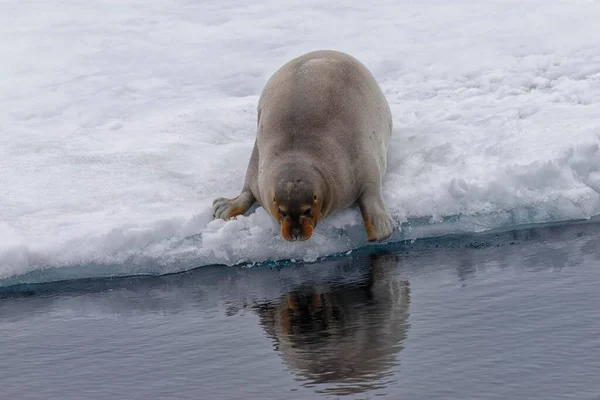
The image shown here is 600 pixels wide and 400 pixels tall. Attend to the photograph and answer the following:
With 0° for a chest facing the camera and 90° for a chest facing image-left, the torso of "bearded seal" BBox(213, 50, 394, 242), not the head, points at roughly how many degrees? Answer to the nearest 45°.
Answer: approximately 0°
